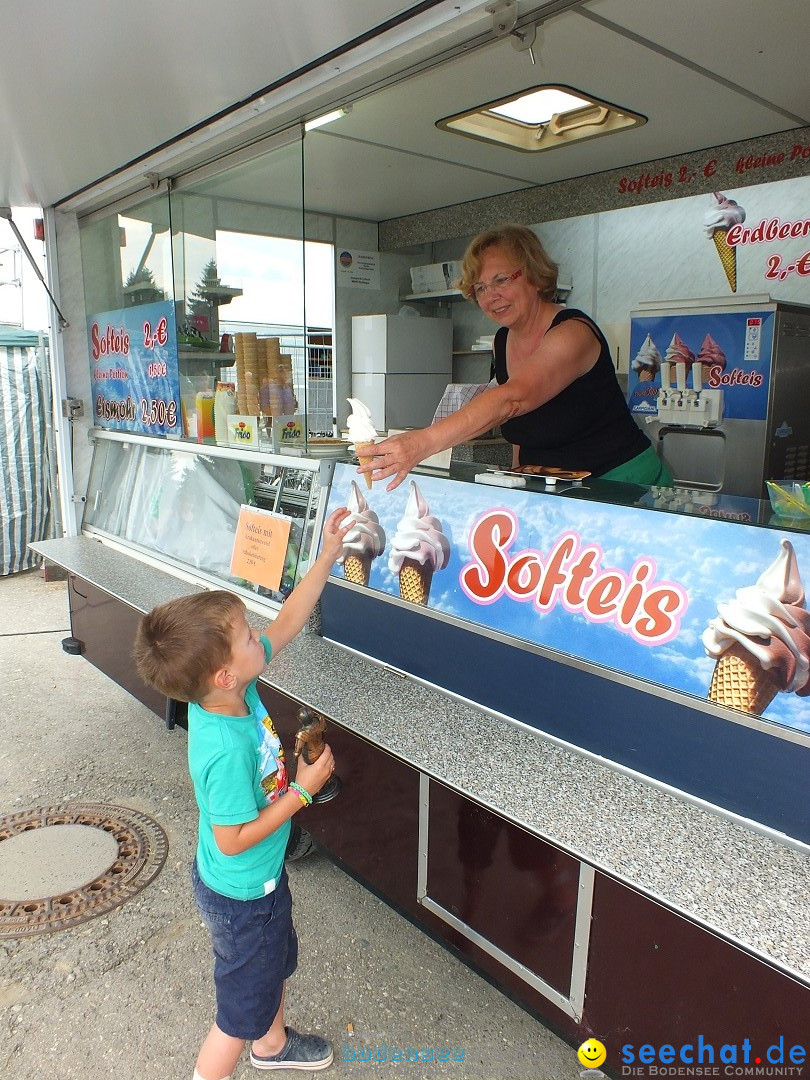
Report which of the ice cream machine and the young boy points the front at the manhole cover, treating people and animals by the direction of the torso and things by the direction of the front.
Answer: the ice cream machine

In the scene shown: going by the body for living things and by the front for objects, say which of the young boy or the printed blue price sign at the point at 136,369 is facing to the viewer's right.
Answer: the young boy

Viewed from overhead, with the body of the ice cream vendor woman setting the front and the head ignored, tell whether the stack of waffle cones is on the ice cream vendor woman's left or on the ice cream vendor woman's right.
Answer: on the ice cream vendor woman's right

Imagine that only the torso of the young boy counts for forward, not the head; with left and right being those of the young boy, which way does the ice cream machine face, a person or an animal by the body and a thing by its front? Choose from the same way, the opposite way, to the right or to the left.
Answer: the opposite way

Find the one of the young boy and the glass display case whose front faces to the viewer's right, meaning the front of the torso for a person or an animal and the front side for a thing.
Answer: the young boy

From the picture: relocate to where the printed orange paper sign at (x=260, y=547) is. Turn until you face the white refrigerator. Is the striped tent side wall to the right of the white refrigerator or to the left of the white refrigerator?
left

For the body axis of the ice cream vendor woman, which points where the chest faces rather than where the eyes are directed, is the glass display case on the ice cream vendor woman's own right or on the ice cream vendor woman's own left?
on the ice cream vendor woman's own right

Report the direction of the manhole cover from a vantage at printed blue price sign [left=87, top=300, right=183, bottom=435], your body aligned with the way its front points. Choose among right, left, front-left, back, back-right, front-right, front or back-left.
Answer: front-left

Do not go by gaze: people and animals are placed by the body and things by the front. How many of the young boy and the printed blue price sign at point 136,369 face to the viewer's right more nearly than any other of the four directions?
1

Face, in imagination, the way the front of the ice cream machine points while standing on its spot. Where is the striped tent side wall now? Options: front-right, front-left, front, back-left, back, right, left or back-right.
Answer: front-right

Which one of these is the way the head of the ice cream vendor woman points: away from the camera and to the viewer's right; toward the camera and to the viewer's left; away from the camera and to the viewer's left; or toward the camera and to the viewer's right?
toward the camera and to the viewer's left

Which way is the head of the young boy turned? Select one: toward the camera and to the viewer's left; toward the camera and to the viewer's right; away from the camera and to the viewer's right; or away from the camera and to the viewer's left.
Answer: away from the camera and to the viewer's right

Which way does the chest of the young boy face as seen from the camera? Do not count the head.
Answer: to the viewer's right

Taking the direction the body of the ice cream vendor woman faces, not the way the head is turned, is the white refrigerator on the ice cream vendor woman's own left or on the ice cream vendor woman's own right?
on the ice cream vendor woman's own right

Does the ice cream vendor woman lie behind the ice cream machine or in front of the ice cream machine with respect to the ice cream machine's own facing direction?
in front
